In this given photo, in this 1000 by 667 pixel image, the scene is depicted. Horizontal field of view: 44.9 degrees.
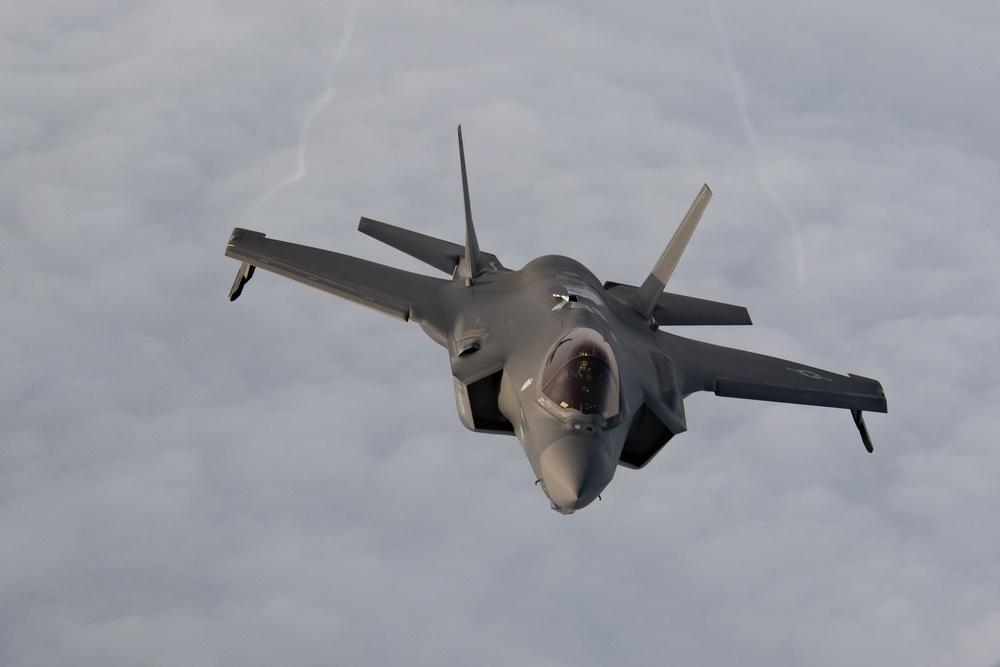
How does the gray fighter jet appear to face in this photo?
toward the camera
